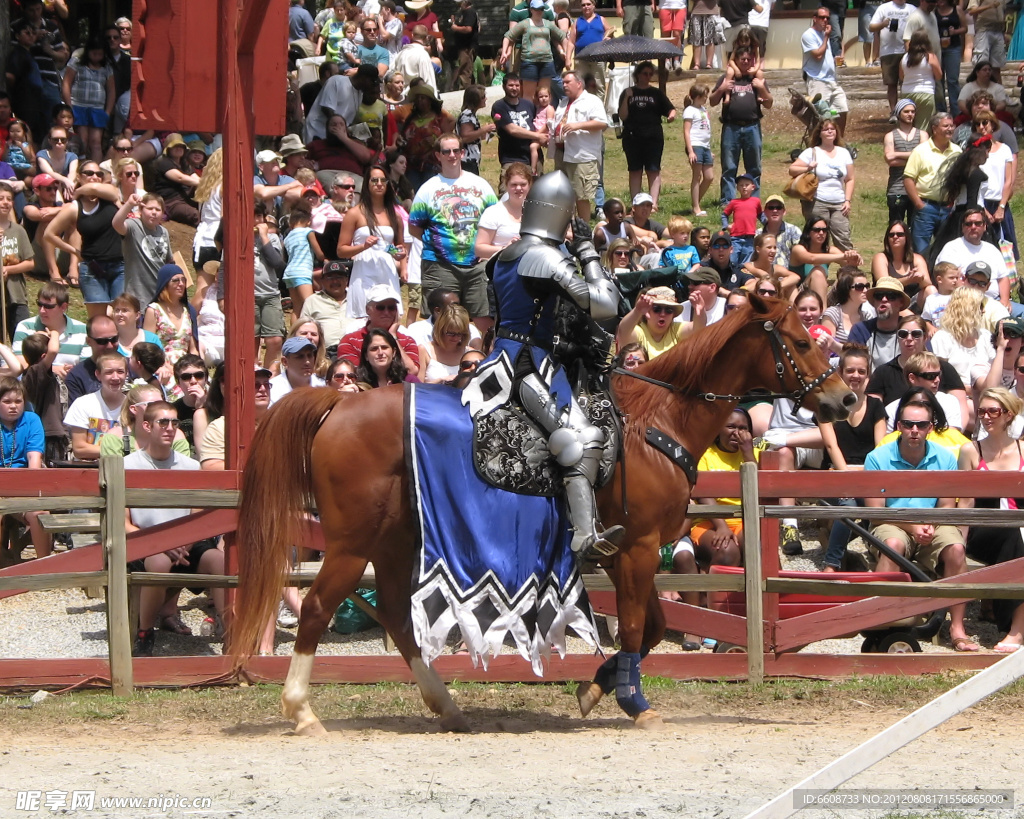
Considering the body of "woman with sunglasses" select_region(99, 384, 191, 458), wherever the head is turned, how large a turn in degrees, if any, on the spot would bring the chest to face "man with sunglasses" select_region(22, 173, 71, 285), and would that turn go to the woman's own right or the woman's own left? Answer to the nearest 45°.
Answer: approximately 135° to the woman's own left

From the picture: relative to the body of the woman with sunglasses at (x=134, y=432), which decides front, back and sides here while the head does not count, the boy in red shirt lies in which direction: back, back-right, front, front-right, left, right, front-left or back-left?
left

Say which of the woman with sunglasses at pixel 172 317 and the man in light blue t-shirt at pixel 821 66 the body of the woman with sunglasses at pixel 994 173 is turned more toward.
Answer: the woman with sunglasses

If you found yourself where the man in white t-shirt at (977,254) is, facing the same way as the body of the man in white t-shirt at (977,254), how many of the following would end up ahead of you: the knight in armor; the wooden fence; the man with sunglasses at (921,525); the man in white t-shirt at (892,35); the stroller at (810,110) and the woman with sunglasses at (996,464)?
4

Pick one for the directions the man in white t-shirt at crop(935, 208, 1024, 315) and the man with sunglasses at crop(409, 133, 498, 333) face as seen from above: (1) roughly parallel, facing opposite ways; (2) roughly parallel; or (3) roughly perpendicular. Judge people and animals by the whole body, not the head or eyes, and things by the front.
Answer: roughly parallel

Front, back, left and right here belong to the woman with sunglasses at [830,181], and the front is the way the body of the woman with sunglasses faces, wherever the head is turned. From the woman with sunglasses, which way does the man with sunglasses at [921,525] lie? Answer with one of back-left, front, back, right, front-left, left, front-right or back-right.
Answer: front

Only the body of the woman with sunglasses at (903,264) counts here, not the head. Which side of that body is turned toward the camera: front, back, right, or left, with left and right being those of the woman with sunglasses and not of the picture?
front

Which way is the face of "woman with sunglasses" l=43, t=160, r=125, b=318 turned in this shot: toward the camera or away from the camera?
toward the camera

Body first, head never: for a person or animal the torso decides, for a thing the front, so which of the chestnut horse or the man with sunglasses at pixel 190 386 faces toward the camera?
the man with sunglasses

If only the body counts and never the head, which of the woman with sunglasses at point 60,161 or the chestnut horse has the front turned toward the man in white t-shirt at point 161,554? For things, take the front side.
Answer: the woman with sunglasses

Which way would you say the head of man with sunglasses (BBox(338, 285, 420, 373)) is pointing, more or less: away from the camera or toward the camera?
toward the camera

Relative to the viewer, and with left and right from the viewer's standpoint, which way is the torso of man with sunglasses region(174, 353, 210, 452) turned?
facing the viewer

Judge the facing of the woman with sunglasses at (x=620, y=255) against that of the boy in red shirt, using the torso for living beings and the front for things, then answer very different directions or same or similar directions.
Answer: same or similar directions

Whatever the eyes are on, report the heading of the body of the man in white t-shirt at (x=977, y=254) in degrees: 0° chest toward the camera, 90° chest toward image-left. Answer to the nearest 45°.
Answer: approximately 0°
